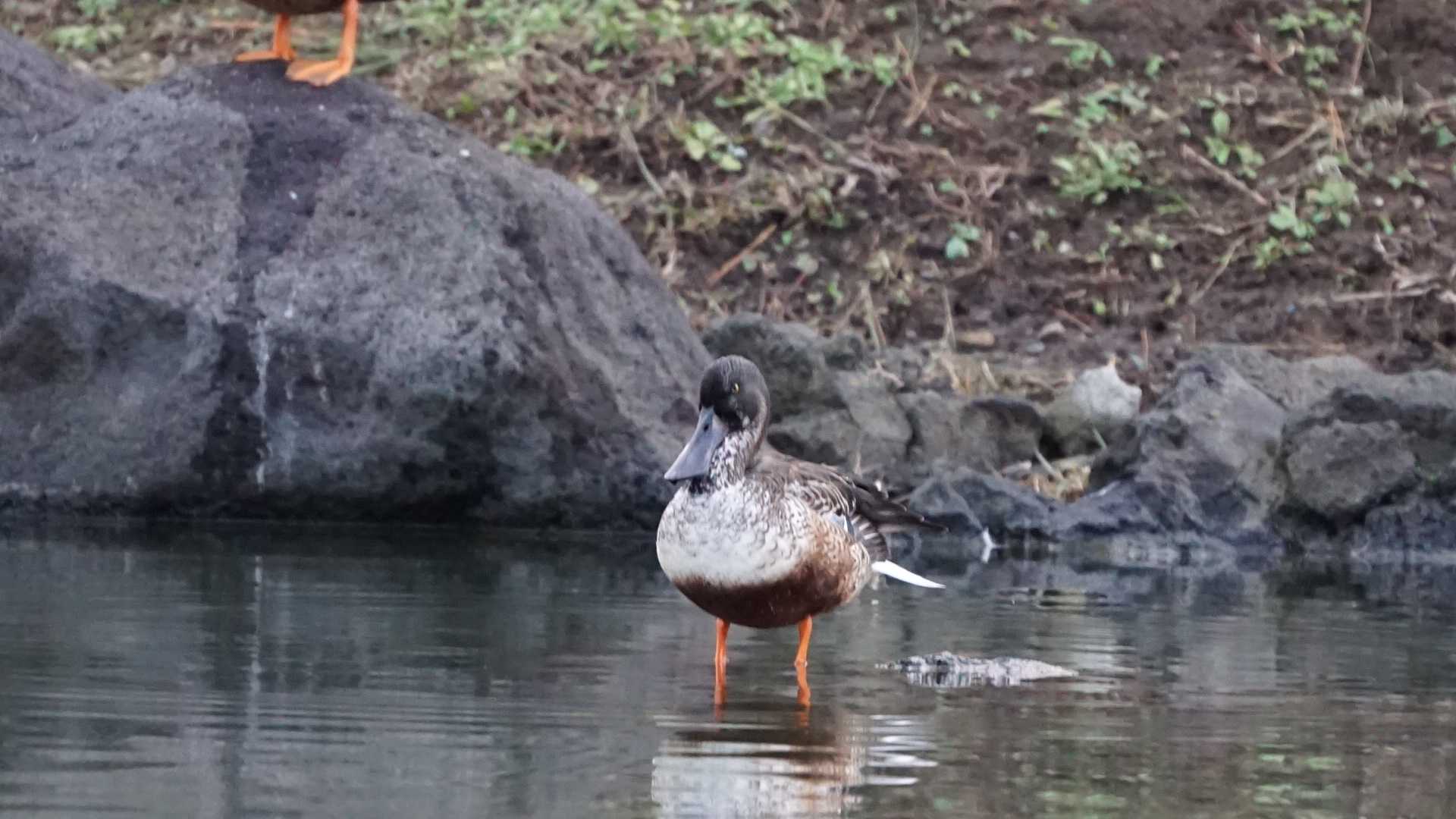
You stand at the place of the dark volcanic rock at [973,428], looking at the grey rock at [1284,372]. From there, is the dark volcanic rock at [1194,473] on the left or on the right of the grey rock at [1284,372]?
right

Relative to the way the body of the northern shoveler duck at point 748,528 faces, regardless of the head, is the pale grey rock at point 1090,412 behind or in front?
behind

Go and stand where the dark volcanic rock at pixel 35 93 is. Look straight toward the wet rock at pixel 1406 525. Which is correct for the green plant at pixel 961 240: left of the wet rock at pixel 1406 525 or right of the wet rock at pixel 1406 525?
left

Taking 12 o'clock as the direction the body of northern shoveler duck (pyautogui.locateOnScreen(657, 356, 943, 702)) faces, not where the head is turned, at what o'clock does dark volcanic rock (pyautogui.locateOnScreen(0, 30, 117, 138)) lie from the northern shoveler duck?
The dark volcanic rock is roughly at 3 o'clock from the northern shoveler duck.

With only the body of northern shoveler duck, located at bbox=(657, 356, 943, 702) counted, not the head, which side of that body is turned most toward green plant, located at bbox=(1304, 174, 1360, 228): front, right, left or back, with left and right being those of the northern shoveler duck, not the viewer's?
back

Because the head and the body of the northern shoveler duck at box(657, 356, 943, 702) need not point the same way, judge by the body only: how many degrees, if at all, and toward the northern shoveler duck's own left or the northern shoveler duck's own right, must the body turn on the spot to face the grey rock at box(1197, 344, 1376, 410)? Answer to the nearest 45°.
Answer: approximately 180°

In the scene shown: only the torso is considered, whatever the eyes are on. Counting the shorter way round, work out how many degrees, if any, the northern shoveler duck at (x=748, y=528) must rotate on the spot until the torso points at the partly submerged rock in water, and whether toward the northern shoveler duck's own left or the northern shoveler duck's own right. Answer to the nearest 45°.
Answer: approximately 135° to the northern shoveler duck's own left

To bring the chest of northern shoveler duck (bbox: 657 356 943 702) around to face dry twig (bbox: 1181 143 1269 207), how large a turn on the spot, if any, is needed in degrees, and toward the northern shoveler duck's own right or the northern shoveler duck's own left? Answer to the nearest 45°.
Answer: approximately 135° to the northern shoveler duck's own right

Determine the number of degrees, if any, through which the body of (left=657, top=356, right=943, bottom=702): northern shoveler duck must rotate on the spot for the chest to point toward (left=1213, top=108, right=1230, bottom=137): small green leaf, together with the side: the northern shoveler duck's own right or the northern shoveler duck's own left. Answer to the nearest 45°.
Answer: approximately 135° to the northern shoveler duck's own right

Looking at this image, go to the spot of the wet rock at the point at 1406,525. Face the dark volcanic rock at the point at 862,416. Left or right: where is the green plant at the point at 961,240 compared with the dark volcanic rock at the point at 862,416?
right

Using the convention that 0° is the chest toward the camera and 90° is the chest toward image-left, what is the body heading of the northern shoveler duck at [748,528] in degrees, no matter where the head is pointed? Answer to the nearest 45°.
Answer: approximately 45°

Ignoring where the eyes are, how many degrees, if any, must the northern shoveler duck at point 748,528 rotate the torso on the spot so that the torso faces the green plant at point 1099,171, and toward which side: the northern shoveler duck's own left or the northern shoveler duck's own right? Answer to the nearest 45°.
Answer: approximately 135° to the northern shoveler duck's own right

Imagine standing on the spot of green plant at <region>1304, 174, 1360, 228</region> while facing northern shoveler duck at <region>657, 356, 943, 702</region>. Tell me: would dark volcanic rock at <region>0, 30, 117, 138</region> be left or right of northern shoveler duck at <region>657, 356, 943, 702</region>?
right

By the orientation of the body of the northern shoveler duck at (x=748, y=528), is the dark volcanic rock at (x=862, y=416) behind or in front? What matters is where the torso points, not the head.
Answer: behind
